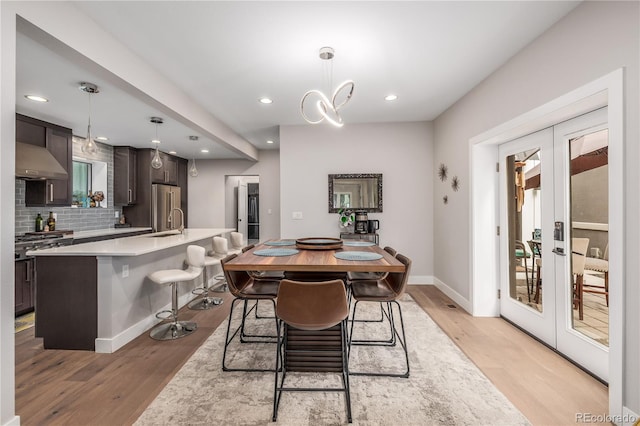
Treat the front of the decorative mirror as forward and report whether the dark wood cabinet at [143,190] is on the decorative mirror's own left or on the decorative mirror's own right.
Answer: on the decorative mirror's own right

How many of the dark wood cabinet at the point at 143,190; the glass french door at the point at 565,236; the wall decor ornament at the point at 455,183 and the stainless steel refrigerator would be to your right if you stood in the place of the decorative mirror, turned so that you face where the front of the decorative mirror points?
2

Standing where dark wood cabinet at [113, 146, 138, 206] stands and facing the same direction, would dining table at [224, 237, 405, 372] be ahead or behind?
ahead

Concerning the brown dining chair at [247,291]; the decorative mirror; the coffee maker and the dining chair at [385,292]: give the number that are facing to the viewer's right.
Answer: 1

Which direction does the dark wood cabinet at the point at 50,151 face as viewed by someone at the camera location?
facing the viewer and to the right of the viewer

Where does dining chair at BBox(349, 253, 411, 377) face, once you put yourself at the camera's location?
facing to the left of the viewer

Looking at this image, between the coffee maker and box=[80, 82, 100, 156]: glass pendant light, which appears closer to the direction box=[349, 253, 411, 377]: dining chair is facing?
the glass pendant light

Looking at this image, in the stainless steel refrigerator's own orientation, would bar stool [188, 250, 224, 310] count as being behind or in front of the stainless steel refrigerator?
in front

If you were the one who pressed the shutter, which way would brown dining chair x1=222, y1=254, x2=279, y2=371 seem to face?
facing to the right of the viewer

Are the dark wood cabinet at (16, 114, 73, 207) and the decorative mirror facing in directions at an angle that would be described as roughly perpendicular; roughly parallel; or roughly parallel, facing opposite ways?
roughly perpendicular

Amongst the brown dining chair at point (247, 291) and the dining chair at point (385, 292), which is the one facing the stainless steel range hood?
the dining chair

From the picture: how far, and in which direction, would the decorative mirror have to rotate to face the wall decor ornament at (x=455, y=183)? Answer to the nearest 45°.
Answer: approximately 45° to its left
